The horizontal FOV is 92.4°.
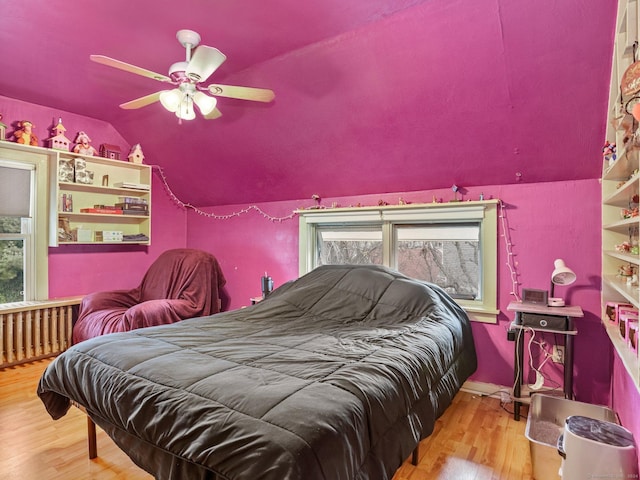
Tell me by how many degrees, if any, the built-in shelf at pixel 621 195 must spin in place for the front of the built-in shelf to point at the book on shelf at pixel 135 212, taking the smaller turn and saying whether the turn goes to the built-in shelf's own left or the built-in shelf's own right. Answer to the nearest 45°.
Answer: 0° — it already faces it

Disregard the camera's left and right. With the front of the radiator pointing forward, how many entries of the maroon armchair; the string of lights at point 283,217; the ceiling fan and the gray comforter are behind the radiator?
0

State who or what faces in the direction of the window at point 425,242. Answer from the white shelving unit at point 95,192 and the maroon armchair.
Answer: the white shelving unit

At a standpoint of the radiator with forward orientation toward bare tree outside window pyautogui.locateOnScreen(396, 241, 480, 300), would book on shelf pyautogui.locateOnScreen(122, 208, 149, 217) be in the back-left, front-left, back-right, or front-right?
front-left

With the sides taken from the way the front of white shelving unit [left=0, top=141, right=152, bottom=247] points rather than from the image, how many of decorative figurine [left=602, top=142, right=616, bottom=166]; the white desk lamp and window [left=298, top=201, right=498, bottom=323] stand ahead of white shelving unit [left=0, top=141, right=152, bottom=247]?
3

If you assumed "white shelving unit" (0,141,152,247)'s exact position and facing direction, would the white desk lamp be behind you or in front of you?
in front

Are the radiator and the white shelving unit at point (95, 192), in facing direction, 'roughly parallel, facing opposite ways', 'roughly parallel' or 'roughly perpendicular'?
roughly parallel

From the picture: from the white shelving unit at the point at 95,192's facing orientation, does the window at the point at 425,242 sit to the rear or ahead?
ahead

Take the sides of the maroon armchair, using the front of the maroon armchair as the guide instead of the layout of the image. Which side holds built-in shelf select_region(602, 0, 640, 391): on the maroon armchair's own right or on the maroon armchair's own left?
on the maroon armchair's own left

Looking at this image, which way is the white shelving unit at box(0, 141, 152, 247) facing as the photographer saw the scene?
facing the viewer and to the right of the viewer

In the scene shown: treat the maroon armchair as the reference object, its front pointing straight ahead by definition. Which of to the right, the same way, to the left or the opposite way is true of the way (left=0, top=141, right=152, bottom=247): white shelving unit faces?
to the left

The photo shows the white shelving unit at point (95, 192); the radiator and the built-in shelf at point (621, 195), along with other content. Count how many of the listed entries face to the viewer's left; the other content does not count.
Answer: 1

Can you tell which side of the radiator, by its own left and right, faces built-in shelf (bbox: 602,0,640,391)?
front

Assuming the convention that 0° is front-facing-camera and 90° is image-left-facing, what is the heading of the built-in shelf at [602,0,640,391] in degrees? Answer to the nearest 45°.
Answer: approximately 90°
